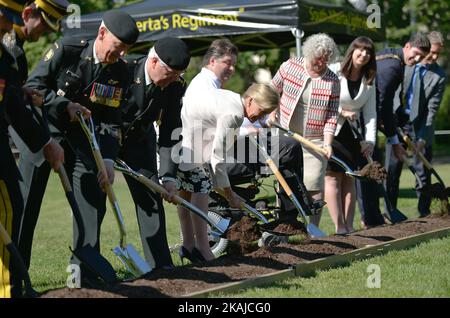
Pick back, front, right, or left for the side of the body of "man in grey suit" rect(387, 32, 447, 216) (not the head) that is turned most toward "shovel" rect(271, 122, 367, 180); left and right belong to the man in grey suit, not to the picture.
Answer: front

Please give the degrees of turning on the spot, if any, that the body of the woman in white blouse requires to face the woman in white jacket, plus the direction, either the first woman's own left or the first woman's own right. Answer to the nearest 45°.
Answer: approximately 45° to the first woman's own left

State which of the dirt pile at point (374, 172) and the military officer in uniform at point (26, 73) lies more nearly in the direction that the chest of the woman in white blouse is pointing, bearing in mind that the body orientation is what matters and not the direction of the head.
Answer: the dirt pile

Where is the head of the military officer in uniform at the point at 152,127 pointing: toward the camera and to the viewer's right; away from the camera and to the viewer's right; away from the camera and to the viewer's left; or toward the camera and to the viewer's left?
toward the camera and to the viewer's right

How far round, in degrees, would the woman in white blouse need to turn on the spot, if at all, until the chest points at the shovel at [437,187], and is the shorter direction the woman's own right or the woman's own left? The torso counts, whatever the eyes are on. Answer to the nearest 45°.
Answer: approximately 45° to the woman's own left

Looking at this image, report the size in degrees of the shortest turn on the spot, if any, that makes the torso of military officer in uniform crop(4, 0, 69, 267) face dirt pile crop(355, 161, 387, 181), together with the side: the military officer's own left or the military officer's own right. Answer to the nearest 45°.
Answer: approximately 45° to the military officer's own left

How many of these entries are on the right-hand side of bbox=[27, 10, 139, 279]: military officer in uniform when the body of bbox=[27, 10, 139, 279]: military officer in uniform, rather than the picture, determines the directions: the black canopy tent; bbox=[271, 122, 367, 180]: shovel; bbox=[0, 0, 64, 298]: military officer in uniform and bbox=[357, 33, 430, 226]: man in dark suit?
1

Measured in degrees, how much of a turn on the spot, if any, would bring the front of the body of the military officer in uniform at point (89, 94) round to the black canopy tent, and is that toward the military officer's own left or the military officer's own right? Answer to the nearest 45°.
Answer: approximately 135° to the military officer's own left

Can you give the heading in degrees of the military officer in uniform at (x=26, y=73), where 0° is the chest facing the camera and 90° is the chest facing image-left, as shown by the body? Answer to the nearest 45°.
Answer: approximately 270°

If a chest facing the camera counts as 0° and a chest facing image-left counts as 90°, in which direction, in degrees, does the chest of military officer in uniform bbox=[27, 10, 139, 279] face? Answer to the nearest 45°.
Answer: approximately 315°

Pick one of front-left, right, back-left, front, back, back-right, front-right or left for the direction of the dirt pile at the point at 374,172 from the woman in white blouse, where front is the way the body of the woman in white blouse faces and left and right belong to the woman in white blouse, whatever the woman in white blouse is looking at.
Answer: front-left

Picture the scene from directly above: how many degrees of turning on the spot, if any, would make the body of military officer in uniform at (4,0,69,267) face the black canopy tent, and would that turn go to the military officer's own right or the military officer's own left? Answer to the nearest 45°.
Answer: approximately 45° to the military officer's own left

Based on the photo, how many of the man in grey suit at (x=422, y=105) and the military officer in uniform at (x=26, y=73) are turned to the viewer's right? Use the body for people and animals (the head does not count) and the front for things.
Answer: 1
